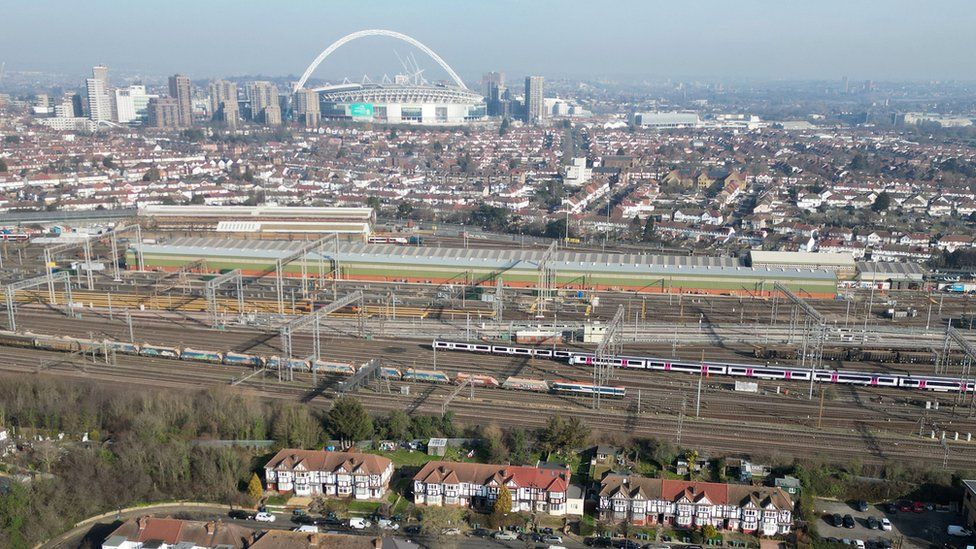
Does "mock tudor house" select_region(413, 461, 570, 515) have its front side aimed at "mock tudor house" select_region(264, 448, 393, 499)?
no

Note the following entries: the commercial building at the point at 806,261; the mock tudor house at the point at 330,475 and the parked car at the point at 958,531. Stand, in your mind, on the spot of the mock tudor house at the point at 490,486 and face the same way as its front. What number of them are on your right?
1

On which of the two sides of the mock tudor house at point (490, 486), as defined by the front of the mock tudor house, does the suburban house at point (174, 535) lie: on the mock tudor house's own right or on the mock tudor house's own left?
on the mock tudor house's own right

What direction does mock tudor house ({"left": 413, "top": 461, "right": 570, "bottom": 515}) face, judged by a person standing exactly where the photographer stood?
facing the viewer

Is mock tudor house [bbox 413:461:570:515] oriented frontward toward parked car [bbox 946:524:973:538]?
no

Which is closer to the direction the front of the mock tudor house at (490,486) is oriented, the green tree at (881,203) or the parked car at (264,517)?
the parked car

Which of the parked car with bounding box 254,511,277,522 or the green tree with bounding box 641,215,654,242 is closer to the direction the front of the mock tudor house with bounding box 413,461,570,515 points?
the parked car

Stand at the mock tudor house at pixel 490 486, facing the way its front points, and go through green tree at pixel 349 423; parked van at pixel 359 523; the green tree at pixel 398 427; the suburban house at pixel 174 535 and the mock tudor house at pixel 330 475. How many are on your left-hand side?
0

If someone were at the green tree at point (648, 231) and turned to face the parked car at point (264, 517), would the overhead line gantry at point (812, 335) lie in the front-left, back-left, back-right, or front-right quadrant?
front-left

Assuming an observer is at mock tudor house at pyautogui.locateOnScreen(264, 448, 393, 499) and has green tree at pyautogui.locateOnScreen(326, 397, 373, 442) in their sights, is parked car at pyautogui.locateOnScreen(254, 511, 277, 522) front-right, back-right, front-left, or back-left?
back-left

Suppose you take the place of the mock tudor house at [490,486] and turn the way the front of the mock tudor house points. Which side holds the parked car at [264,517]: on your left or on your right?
on your right

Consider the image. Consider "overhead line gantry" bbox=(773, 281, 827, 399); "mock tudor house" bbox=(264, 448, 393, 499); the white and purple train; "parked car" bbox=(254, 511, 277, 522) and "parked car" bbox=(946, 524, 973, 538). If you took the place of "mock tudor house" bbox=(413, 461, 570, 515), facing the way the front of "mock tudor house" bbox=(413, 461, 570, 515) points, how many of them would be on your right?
2

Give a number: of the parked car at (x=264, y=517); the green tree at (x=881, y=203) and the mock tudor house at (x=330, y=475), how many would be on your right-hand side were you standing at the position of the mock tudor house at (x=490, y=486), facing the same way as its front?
2

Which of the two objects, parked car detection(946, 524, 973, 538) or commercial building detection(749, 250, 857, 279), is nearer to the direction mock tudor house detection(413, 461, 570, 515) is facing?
the parked car

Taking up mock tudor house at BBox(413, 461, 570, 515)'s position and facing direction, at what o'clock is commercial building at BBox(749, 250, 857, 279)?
The commercial building is roughly at 7 o'clock from the mock tudor house.

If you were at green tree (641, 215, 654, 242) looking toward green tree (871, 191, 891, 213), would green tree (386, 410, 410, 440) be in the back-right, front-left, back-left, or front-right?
back-right

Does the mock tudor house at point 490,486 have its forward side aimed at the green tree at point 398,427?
no

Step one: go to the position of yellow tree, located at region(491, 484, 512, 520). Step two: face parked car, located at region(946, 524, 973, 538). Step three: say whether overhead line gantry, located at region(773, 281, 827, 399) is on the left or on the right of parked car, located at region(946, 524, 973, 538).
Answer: left

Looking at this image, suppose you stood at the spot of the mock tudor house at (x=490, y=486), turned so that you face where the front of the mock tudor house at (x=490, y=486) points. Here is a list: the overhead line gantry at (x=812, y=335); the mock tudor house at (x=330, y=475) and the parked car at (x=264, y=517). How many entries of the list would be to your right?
2

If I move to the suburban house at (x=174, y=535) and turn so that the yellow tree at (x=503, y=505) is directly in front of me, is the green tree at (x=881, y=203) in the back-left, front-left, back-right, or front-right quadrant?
front-left
